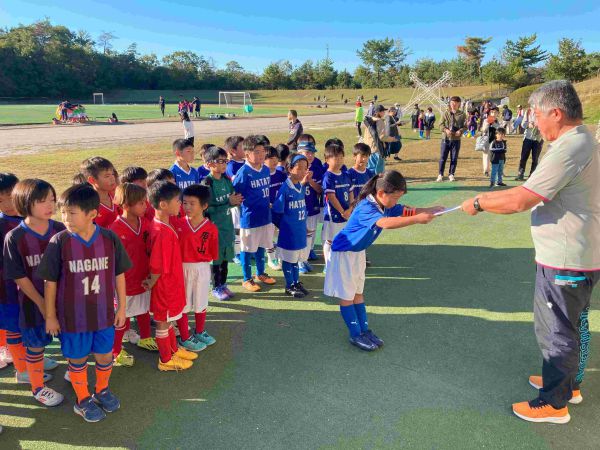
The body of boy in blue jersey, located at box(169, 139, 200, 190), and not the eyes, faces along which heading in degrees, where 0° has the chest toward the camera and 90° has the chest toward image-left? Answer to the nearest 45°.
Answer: approximately 315°

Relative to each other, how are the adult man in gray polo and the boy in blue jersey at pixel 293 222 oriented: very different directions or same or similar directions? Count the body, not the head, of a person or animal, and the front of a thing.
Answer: very different directions

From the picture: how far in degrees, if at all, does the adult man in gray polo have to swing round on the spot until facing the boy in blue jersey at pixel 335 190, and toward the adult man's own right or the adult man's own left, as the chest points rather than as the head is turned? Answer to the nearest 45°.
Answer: approximately 45° to the adult man's own right

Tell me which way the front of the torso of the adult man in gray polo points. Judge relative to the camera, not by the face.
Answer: to the viewer's left

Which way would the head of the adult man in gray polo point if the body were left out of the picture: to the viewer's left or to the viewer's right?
to the viewer's left

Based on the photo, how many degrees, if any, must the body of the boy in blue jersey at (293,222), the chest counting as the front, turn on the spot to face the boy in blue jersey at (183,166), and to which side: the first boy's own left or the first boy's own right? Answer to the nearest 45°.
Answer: approximately 135° to the first boy's own right

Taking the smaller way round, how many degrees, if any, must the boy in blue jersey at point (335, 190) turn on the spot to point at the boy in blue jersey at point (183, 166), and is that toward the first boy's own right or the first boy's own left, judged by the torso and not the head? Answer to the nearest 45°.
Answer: approximately 135° to the first boy's own right
